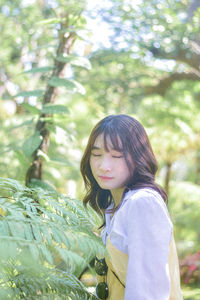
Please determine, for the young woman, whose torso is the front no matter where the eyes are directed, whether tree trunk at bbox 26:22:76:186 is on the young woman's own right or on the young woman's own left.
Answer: on the young woman's own right

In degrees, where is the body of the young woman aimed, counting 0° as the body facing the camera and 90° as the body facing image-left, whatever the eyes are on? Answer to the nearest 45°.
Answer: approximately 45°

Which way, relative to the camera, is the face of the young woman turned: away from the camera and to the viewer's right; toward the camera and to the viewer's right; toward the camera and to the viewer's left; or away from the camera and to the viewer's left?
toward the camera and to the viewer's left
